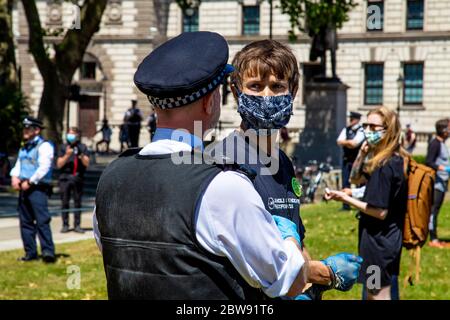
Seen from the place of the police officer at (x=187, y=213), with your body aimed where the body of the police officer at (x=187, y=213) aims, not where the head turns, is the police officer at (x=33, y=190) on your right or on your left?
on your left

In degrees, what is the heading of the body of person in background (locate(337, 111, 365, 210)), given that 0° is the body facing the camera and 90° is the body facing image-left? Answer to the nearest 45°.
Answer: approximately 45°

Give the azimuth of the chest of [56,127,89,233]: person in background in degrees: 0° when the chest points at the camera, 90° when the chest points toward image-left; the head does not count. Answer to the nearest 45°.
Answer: approximately 0°

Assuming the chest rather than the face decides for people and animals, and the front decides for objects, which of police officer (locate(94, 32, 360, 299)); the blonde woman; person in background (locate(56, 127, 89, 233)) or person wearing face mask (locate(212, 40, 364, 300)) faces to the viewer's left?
the blonde woman

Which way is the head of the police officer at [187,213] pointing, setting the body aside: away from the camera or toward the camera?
away from the camera

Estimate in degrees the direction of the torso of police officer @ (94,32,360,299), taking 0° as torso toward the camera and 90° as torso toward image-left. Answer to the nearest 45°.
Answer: approximately 225°

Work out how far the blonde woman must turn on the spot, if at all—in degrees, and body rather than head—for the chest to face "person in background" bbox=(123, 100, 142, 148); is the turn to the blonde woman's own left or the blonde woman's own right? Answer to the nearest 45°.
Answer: approximately 90° to the blonde woman's own right

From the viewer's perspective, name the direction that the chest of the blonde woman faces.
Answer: to the viewer's left

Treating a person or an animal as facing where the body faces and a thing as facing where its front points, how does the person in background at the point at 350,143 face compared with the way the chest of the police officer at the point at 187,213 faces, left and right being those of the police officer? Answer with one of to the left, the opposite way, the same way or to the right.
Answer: the opposite way

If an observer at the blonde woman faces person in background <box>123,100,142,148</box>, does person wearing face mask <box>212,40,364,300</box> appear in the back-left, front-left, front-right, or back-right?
back-left
